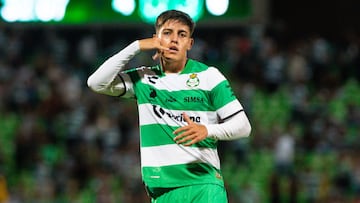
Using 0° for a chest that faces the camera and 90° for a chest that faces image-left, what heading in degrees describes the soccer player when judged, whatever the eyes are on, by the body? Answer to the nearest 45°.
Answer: approximately 0°
